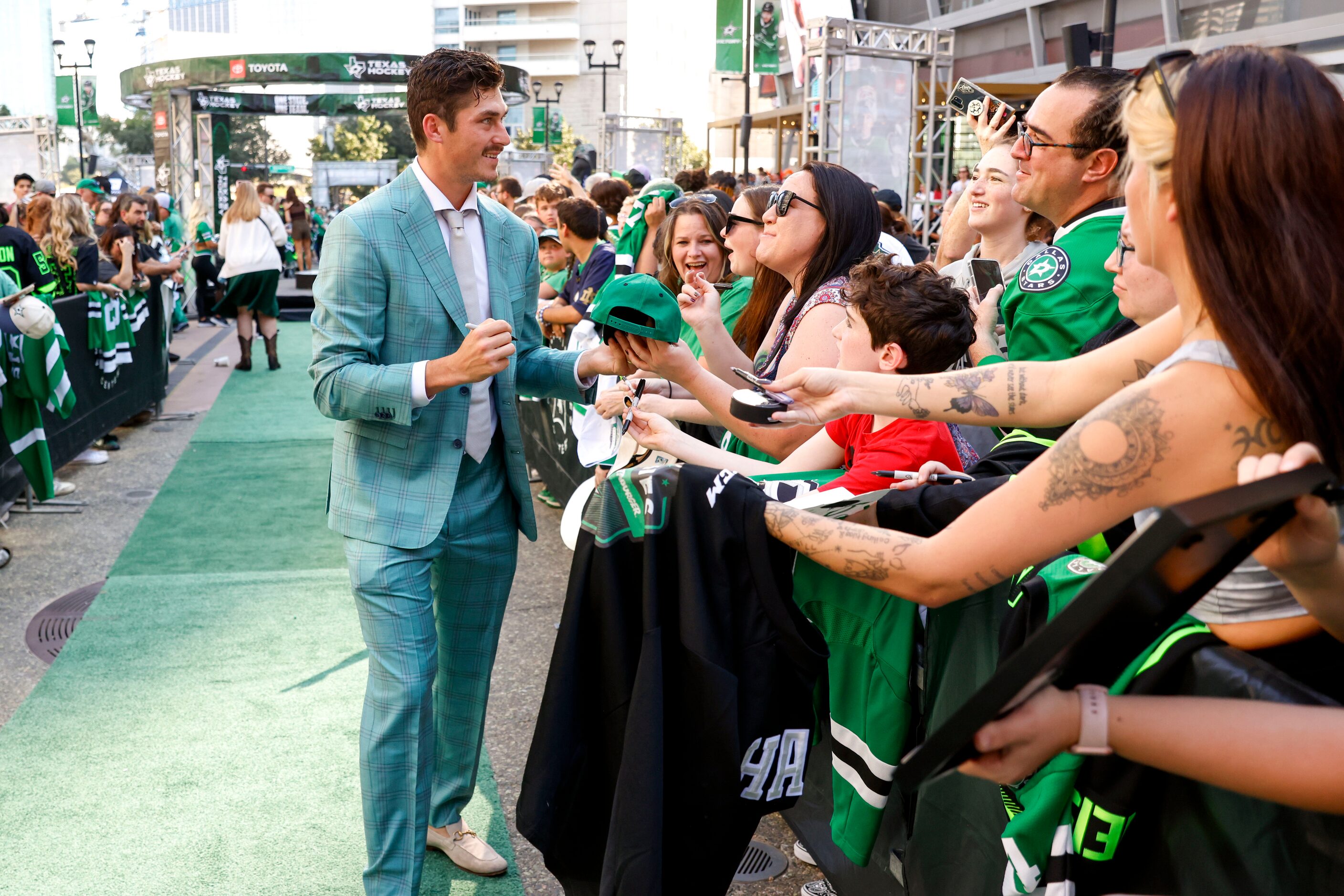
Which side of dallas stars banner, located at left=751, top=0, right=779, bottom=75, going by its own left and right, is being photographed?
front

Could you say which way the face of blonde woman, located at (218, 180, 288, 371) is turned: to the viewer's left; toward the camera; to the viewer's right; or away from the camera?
away from the camera

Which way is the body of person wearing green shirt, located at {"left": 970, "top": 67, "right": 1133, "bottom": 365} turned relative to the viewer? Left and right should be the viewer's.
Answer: facing to the left of the viewer

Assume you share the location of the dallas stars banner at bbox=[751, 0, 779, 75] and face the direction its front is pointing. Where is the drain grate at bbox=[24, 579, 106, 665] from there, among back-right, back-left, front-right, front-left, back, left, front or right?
front

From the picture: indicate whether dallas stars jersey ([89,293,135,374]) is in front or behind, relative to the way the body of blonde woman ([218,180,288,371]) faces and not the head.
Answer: behind

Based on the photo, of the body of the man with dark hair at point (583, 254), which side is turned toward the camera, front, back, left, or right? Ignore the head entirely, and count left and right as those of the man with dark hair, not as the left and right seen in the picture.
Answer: left

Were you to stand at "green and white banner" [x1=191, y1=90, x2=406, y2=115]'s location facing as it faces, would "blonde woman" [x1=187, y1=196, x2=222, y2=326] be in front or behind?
in front

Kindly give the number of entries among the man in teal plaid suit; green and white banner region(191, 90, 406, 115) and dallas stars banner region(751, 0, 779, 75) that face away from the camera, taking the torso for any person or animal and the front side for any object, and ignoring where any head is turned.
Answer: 0

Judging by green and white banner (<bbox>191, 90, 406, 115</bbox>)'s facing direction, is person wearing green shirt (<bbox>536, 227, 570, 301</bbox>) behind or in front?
in front

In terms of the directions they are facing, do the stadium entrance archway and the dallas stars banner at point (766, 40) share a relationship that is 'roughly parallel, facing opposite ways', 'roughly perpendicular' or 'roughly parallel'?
roughly parallel

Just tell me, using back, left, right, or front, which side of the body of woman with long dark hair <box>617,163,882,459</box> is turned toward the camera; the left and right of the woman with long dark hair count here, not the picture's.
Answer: left

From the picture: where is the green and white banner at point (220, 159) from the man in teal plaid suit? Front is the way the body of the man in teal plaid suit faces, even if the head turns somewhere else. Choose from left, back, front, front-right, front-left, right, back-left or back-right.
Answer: back-left

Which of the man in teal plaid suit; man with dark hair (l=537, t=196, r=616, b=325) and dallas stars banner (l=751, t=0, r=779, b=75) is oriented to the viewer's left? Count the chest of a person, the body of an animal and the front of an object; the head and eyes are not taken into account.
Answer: the man with dark hair

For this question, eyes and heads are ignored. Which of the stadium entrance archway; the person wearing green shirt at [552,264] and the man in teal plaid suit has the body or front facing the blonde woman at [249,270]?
the stadium entrance archway

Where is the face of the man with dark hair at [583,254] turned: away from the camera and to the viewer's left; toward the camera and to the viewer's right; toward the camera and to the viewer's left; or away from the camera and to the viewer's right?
away from the camera and to the viewer's left

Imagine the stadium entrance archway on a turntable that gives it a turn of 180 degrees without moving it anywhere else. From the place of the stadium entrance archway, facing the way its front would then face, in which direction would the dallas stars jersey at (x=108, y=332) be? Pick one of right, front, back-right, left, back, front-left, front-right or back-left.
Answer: back
